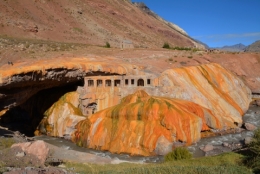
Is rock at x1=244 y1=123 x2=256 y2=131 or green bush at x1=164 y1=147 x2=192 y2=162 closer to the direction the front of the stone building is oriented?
the green bush

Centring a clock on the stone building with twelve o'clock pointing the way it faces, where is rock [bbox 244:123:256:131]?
The rock is roughly at 9 o'clock from the stone building.

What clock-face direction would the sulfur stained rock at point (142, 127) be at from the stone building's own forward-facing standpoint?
The sulfur stained rock is roughly at 11 o'clock from the stone building.

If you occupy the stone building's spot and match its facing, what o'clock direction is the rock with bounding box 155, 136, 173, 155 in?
The rock is roughly at 11 o'clock from the stone building.

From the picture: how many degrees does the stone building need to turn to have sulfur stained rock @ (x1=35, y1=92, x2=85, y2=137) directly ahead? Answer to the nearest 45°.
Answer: approximately 90° to its right

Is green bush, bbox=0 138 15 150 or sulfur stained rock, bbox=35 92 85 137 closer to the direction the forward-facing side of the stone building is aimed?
the green bush

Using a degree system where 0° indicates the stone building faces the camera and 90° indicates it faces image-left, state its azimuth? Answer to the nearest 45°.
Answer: approximately 0°

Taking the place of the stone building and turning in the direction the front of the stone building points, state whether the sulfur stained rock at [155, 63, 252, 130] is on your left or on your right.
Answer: on your left

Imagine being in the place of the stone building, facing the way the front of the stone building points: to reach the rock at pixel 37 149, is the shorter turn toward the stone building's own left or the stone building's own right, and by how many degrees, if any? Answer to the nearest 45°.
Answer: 0° — it already faces it

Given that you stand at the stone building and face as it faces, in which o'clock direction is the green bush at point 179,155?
The green bush is roughly at 11 o'clock from the stone building.

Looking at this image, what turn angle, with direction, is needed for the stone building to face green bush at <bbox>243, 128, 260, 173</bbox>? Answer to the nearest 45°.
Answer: approximately 45° to its left
